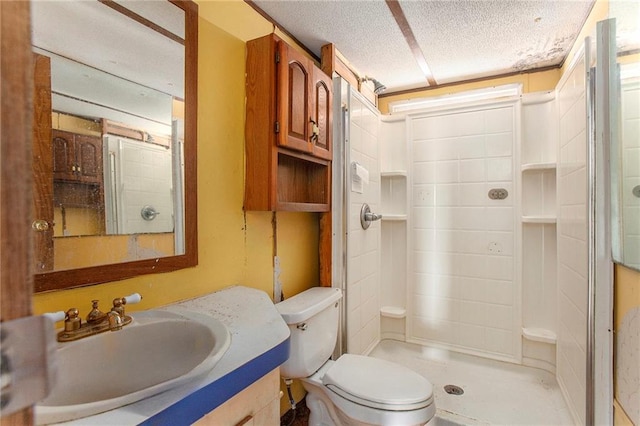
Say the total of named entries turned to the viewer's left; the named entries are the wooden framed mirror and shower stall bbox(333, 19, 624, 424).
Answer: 0

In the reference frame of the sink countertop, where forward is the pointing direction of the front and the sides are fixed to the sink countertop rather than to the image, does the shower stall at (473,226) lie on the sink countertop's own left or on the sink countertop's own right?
on the sink countertop's own left

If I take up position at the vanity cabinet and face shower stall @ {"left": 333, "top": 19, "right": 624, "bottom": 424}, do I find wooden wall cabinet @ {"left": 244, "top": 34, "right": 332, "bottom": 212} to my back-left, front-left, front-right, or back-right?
front-left

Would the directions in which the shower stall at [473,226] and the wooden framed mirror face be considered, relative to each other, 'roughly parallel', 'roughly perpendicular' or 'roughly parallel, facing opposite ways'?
roughly perpendicular

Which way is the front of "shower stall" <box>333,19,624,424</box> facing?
toward the camera

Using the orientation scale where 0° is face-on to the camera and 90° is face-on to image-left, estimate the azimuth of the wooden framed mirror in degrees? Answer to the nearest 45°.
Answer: approximately 315°

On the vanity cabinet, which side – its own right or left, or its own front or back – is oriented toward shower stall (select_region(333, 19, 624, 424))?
left

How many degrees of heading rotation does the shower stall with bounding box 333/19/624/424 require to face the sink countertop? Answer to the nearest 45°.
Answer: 0° — it already faces it

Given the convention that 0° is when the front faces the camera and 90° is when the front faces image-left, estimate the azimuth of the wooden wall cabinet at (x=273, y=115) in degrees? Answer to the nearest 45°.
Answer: approximately 315°

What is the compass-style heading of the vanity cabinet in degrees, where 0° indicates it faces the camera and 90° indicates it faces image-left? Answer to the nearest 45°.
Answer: approximately 315°

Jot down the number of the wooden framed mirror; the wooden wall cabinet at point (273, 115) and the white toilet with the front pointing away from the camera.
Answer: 0

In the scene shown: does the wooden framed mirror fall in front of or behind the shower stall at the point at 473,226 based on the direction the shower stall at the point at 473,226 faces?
in front
